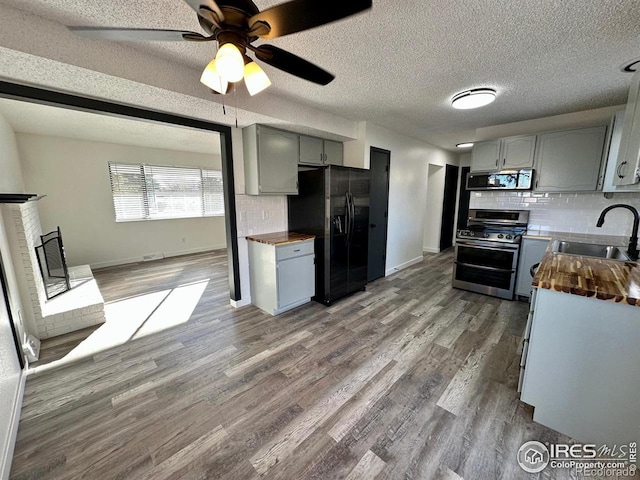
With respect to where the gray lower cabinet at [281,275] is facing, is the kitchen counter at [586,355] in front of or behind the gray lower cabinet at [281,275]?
in front

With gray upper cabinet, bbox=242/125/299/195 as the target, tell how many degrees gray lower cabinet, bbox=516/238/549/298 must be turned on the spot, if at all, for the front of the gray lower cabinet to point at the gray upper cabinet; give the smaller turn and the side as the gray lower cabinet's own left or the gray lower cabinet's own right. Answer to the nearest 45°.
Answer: approximately 45° to the gray lower cabinet's own right

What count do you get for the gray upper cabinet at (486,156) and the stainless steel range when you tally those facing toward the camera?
2

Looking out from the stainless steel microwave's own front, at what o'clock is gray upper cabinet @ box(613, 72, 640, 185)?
The gray upper cabinet is roughly at 11 o'clock from the stainless steel microwave.

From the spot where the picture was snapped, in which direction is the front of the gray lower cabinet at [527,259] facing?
facing the viewer

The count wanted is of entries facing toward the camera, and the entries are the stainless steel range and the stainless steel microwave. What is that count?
2

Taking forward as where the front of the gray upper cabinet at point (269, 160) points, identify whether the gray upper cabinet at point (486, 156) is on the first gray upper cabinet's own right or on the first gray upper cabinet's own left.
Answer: on the first gray upper cabinet's own left

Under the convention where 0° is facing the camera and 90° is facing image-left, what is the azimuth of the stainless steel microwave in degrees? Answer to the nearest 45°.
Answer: approximately 0°

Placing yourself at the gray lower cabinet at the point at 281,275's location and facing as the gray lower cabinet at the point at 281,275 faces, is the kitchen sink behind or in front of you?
in front

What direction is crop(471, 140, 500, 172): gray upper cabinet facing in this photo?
toward the camera

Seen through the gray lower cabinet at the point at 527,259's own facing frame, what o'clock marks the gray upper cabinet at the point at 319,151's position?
The gray upper cabinet is roughly at 2 o'clock from the gray lower cabinet.

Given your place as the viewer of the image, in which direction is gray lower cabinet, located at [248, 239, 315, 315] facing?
facing the viewer and to the right of the viewer

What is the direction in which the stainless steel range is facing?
toward the camera
